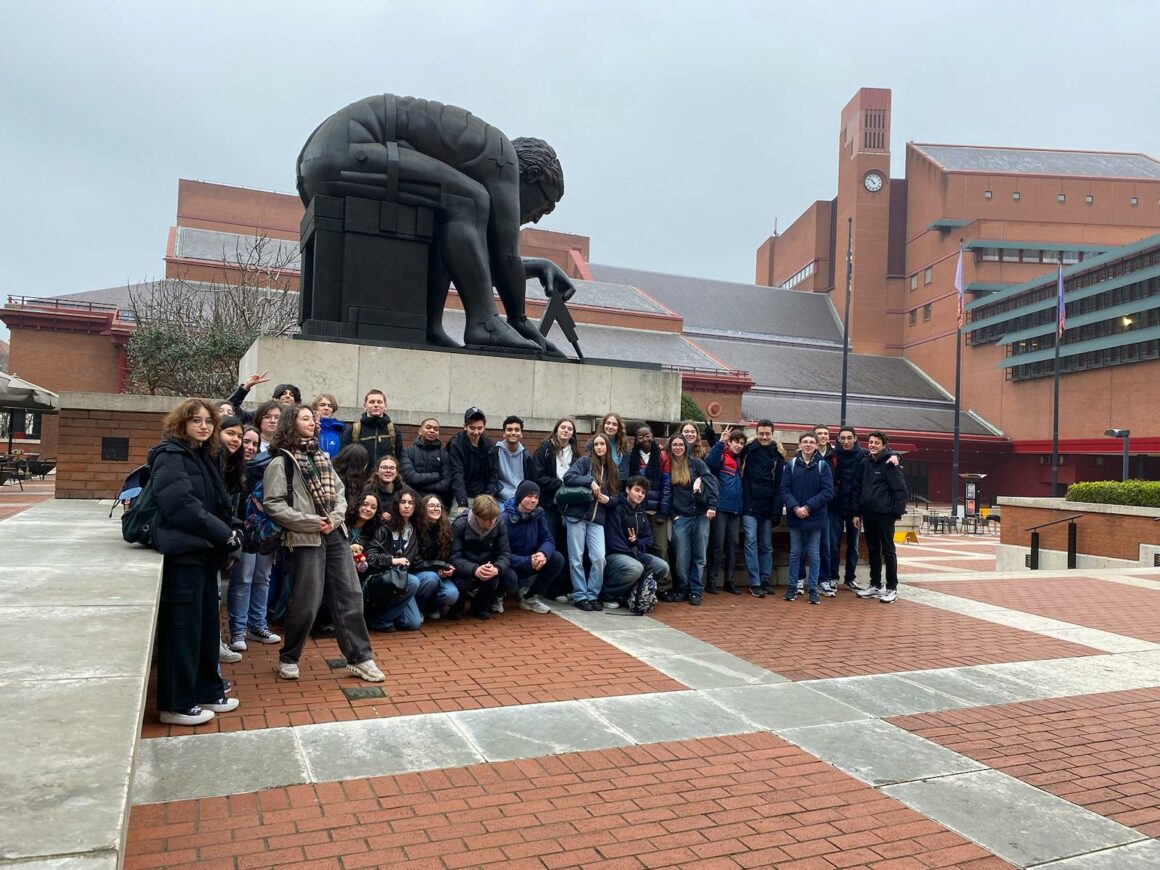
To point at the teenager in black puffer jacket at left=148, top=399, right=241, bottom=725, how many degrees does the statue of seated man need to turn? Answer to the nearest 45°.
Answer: approximately 90° to its right

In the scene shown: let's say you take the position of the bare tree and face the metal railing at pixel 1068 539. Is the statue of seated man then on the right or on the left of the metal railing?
right

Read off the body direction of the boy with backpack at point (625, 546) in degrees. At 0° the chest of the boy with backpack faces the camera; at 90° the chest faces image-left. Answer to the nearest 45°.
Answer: approximately 315°

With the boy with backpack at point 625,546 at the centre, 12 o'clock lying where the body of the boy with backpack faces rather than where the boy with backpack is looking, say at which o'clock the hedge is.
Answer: The hedge is roughly at 9 o'clock from the boy with backpack.

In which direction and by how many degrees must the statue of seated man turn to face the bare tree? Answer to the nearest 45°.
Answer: approximately 135° to its left

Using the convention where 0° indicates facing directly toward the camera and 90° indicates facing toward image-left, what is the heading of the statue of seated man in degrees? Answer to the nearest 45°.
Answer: approximately 270°

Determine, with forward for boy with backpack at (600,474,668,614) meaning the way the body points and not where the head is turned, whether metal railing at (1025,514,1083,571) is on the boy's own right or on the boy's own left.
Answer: on the boy's own left

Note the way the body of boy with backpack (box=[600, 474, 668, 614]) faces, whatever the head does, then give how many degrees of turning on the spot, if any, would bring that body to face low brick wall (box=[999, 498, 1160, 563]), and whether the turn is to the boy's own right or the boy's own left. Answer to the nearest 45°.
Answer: approximately 90° to the boy's own left

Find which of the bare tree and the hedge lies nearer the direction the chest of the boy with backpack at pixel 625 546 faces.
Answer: the hedge
